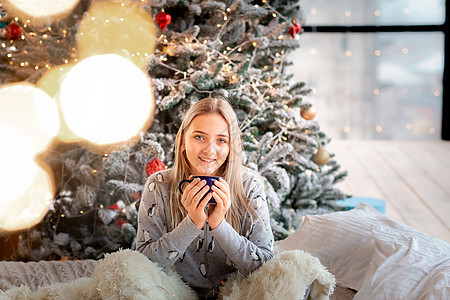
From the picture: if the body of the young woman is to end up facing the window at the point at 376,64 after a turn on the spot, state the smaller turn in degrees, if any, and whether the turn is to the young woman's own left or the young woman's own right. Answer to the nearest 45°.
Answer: approximately 135° to the young woman's own left

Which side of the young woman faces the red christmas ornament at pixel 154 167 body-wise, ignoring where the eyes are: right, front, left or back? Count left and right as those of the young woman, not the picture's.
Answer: back

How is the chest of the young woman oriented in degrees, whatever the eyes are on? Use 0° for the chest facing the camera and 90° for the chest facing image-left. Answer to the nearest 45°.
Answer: approximately 0°

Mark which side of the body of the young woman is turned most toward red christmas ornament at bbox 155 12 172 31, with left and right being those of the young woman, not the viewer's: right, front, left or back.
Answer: back

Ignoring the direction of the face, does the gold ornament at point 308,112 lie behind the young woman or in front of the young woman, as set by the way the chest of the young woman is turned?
behind

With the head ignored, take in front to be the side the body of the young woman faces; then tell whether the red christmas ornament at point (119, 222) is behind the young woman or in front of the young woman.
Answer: behind

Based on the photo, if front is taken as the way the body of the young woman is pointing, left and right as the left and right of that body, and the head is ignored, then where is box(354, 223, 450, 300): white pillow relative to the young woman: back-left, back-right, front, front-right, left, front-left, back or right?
left

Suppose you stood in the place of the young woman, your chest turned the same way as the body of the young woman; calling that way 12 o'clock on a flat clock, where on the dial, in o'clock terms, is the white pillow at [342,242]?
The white pillow is roughly at 8 o'clock from the young woman.
